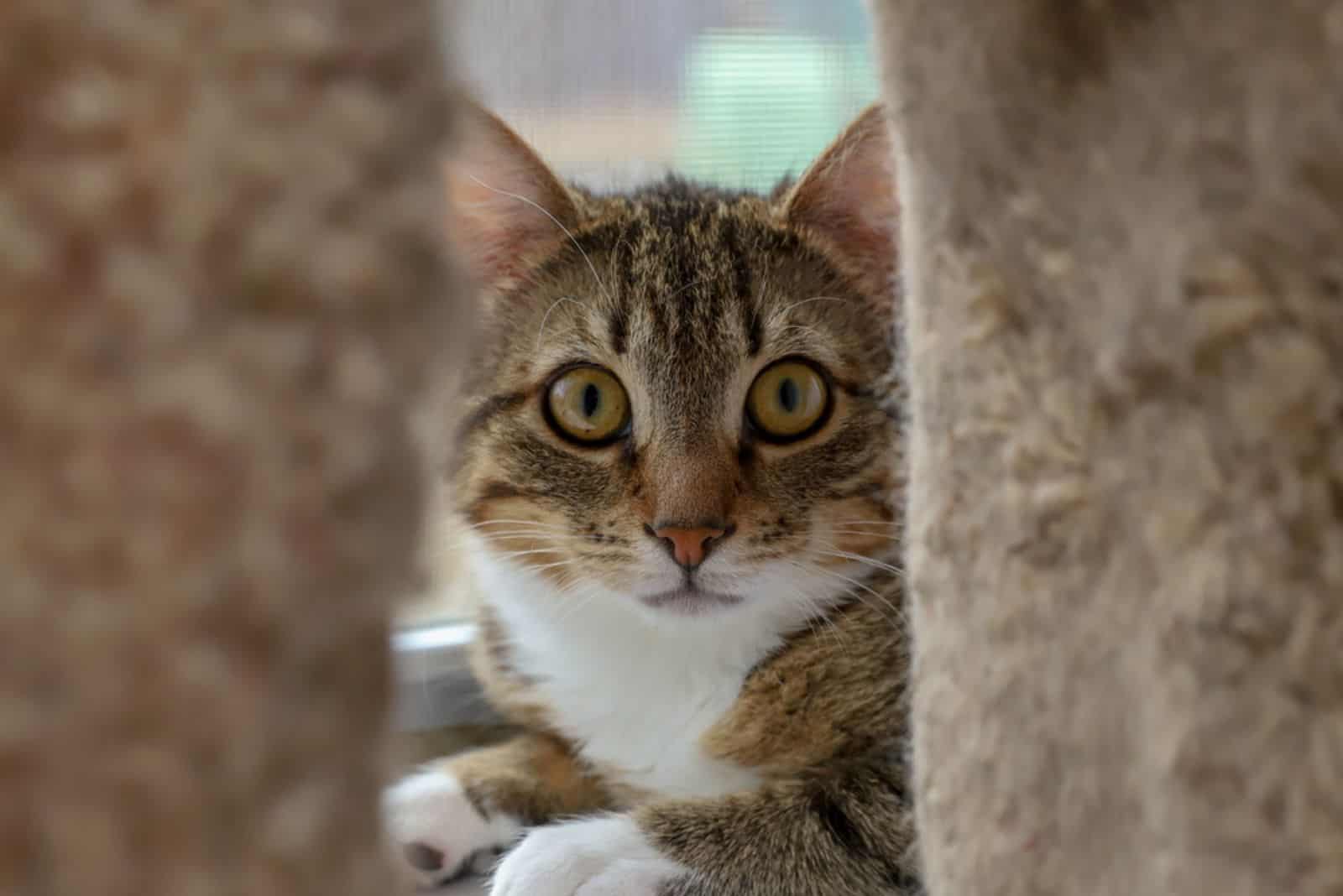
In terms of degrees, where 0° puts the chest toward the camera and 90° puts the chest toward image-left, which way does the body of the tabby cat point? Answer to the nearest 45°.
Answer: approximately 45°

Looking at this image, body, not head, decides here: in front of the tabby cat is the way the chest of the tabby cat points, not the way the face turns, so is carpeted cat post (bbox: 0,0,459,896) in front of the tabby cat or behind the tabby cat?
in front

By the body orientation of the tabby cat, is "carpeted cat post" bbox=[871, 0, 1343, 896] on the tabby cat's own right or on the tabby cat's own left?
on the tabby cat's own left
